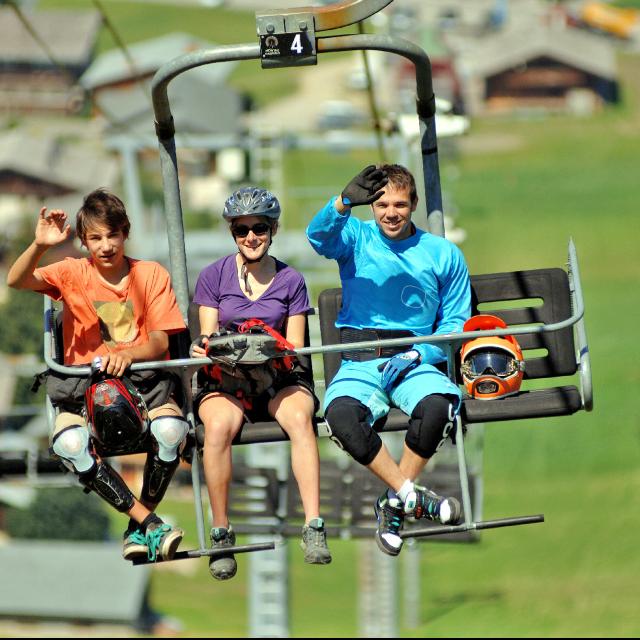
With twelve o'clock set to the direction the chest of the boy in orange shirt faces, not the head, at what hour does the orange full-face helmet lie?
The orange full-face helmet is roughly at 9 o'clock from the boy in orange shirt.

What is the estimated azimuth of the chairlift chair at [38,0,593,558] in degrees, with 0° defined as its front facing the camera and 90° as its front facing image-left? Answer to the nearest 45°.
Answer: approximately 0°

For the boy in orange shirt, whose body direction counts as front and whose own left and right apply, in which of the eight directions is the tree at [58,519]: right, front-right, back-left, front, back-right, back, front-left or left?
back

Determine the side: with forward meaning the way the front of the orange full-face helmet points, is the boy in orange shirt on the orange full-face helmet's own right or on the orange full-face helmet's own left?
on the orange full-face helmet's own right

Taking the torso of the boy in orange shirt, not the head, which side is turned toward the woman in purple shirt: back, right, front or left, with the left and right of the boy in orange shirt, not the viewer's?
left

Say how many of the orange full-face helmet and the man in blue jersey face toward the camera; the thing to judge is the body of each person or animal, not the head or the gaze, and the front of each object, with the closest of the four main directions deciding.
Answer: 2

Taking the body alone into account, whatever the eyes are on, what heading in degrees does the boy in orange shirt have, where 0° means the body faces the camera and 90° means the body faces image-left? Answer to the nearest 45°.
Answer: approximately 0°

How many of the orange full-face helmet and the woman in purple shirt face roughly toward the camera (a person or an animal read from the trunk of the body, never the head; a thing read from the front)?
2
